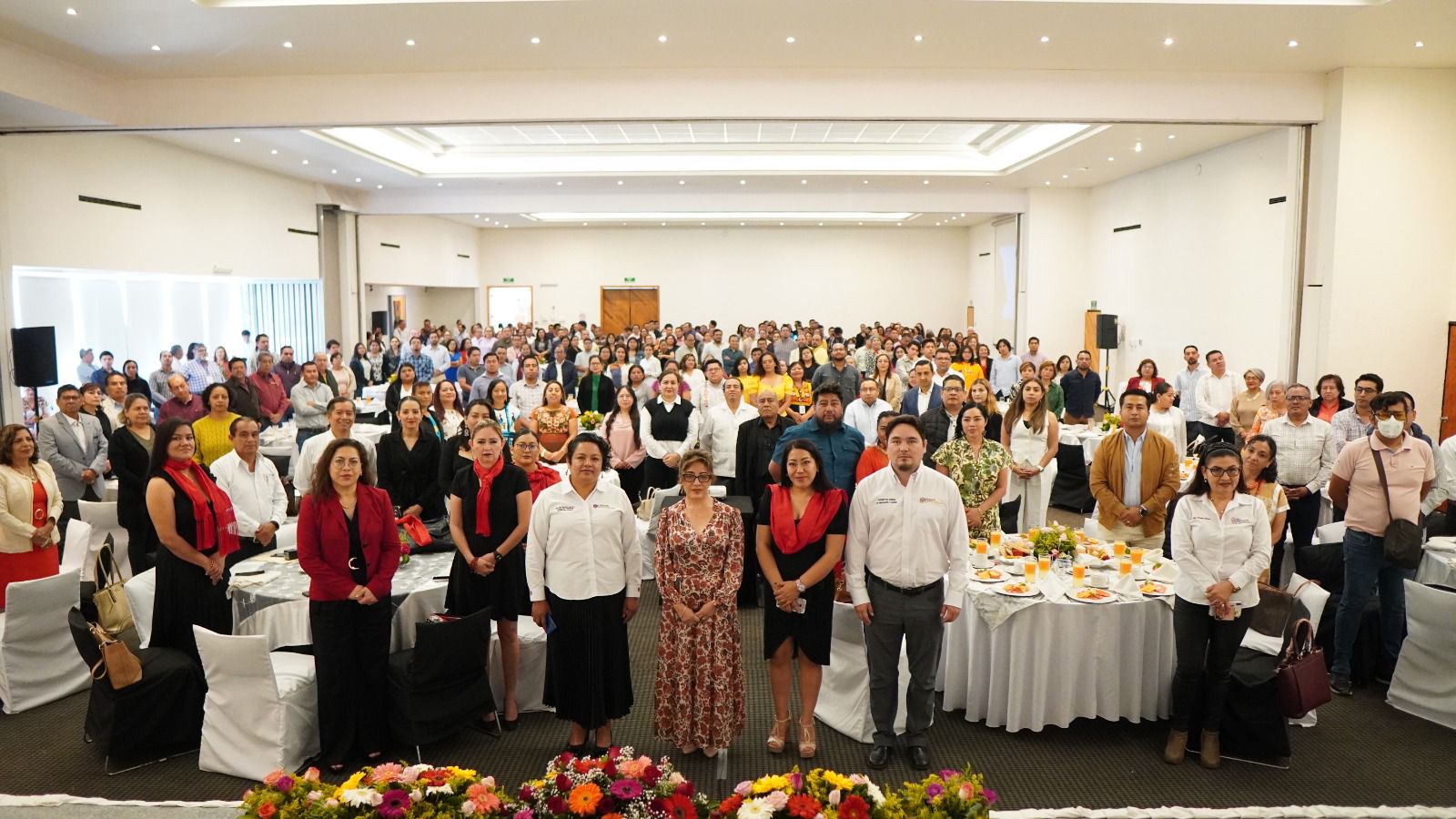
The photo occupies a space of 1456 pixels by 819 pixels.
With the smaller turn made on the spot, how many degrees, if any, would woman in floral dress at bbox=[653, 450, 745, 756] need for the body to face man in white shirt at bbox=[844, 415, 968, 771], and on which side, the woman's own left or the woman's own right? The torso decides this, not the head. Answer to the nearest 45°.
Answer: approximately 90° to the woman's own left

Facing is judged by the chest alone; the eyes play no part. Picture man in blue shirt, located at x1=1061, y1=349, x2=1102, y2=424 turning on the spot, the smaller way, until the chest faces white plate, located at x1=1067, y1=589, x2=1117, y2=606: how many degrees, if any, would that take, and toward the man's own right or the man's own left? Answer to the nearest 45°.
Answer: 0° — they already face it

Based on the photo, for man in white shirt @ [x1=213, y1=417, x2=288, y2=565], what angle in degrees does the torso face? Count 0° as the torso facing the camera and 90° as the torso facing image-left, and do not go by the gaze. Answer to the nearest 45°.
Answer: approximately 315°

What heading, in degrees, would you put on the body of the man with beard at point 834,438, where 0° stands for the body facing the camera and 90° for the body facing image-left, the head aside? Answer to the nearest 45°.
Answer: approximately 0°

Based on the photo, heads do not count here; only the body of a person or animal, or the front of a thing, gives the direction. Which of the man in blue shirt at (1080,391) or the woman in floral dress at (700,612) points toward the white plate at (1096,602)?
the man in blue shirt

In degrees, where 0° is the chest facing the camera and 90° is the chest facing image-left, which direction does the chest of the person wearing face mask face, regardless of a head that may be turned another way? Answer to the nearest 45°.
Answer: approximately 0°

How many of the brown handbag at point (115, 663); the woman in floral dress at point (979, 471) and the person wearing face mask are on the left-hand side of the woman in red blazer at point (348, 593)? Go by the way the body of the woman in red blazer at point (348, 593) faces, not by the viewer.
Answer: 2

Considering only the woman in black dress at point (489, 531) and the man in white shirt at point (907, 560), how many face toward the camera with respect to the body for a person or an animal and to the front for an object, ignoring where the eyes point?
2

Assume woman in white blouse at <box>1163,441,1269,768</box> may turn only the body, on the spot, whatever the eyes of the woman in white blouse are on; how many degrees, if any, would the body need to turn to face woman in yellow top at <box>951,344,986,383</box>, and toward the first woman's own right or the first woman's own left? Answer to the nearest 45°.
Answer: approximately 180°

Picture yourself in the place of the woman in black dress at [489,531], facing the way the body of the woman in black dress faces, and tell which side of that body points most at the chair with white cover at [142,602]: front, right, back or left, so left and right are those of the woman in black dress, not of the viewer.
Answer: right

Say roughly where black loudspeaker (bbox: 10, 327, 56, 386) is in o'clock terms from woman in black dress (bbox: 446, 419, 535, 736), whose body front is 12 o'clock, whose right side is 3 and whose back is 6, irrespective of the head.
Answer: The black loudspeaker is roughly at 5 o'clock from the woman in black dress.

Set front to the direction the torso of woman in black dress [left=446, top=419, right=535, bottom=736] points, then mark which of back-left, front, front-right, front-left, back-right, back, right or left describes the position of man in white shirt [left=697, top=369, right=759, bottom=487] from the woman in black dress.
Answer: back-left
